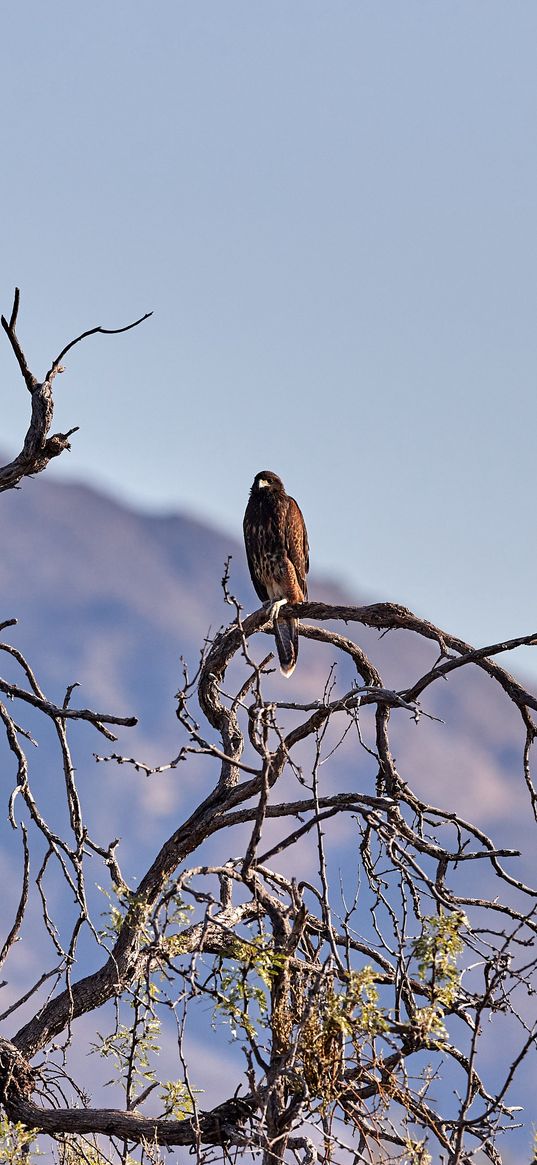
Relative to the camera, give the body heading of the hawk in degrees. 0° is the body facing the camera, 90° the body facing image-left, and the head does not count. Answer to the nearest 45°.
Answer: approximately 45°
